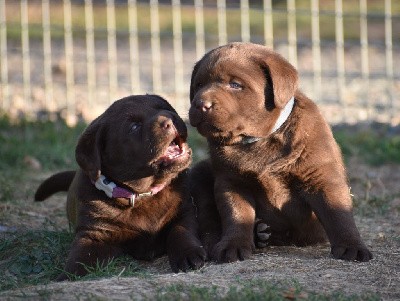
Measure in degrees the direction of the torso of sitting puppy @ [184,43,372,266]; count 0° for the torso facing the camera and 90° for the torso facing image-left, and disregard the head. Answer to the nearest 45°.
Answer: approximately 0°

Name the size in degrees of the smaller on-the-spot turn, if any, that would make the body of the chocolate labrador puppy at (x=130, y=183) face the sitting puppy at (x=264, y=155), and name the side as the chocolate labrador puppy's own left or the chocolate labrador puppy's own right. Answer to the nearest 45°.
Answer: approximately 45° to the chocolate labrador puppy's own left

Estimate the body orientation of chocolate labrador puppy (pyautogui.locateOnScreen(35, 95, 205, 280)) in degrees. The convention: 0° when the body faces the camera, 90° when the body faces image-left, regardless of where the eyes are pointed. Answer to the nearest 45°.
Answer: approximately 315°

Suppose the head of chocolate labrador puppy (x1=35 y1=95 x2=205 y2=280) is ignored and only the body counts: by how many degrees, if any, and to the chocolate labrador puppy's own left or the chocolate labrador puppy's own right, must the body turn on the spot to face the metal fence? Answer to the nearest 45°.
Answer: approximately 135° to the chocolate labrador puppy's own left

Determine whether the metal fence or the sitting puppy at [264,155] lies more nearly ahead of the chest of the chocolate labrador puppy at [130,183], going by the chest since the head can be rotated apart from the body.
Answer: the sitting puppy

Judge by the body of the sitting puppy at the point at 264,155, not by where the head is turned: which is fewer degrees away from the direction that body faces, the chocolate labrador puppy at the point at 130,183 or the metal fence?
the chocolate labrador puppy

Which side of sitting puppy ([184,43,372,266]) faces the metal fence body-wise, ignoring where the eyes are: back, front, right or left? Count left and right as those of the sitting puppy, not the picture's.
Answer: back

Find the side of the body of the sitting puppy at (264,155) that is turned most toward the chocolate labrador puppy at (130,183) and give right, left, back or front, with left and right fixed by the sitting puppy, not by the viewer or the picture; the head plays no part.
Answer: right
